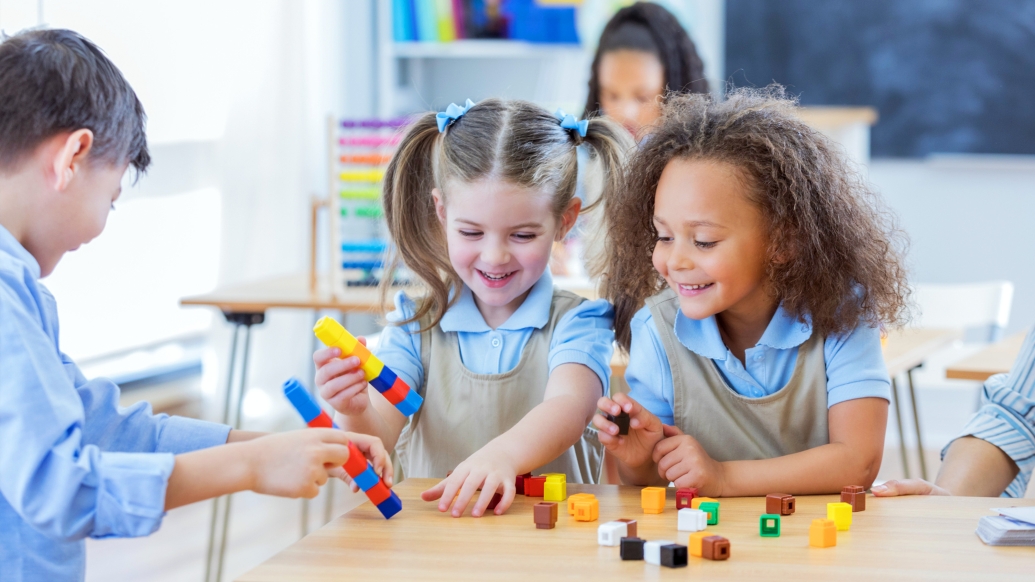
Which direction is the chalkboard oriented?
toward the camera

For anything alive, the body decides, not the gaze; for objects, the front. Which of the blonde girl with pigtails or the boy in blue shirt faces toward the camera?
the blonde girl with pigtails

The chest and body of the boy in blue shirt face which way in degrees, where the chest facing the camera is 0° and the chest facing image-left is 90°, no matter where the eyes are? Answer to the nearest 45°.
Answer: approximately 270°

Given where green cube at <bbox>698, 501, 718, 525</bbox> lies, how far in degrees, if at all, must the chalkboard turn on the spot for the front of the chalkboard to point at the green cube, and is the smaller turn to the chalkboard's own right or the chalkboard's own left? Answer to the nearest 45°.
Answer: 0° — it already faces it

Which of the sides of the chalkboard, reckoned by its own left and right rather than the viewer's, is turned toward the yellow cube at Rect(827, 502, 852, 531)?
front

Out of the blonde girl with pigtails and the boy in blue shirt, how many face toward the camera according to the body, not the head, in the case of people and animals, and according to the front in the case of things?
1

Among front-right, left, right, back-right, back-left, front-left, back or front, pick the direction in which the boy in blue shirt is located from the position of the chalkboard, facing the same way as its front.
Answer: front

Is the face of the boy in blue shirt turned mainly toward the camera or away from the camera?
away from the camera

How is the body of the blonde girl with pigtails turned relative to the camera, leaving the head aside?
toward the camera

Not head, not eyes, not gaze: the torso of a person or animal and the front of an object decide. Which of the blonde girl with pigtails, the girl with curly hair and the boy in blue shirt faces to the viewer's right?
the boy in blue shirt

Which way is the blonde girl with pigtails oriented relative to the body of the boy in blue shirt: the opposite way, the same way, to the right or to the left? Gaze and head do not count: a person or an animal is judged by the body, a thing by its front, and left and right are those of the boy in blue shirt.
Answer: to the right

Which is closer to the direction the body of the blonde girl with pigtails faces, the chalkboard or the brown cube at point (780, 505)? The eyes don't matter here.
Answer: the brown cube

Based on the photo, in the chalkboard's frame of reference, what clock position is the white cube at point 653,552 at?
The white cube is roughly at 12 o'clock from the chalkboard.

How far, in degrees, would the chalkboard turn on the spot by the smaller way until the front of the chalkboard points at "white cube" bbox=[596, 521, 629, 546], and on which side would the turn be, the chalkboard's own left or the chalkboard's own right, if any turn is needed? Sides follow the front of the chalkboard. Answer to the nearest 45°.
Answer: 0° — it already faces it

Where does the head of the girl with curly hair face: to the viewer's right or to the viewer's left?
to the viewer's left

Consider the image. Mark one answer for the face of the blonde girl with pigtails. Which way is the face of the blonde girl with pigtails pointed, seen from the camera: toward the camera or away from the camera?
toward the camera
